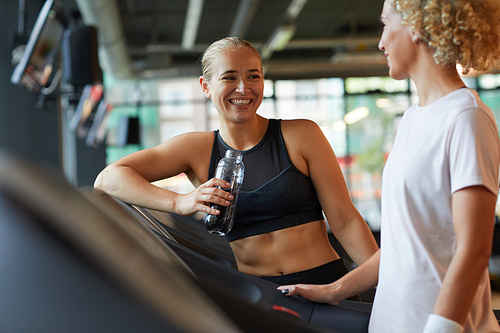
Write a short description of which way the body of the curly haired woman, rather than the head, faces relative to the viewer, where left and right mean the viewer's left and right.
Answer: facing the viewer and to the left of the viewer

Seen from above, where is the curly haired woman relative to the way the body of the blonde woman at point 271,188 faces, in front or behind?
in front

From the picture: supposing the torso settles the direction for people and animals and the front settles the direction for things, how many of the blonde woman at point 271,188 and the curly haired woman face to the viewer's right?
0

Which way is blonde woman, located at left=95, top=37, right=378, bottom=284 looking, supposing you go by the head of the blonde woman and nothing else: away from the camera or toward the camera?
toward the camera

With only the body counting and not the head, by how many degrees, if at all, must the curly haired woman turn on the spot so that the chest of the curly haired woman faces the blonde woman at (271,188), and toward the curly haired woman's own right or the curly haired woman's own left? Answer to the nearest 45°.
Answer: approximately 90° to the curly haired woman's own right

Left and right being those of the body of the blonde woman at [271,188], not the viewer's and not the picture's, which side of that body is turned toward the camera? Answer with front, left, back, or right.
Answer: front

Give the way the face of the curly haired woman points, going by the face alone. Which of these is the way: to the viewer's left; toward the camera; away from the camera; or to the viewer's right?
to the viewer's left
